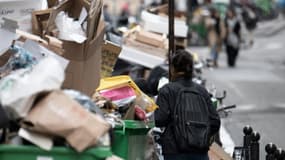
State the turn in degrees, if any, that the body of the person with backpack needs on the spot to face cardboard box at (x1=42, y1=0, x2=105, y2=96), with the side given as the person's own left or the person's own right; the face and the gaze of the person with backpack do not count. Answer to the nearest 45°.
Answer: approximately 45° to the person's own left

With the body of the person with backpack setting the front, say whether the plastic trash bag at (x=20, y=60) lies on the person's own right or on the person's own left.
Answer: on the person's own left

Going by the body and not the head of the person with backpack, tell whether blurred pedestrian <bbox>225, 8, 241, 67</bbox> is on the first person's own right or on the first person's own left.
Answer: on the first person's own right

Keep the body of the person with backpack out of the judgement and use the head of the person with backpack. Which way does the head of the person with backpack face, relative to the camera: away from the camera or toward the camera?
away from the camera

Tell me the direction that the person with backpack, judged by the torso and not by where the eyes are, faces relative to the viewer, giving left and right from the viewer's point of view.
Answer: facing away from the viewer and to the left of the viewer

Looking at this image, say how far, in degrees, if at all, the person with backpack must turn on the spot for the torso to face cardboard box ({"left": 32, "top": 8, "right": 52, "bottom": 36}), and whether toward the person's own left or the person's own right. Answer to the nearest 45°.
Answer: approximately 45° to the person's own left

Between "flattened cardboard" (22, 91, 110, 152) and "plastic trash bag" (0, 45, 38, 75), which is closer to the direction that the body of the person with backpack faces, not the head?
the plastic trash bag
